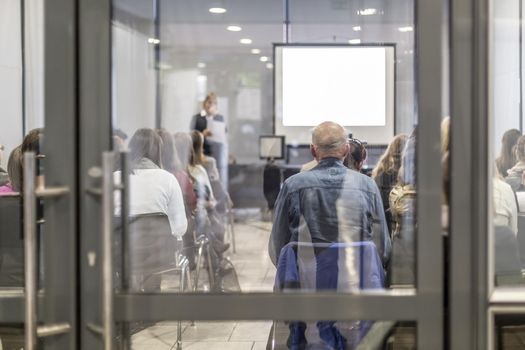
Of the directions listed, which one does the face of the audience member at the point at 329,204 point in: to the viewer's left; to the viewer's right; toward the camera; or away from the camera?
away from the camera

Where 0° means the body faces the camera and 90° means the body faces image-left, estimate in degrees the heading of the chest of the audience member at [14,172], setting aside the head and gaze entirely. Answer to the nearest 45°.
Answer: approximately 180°

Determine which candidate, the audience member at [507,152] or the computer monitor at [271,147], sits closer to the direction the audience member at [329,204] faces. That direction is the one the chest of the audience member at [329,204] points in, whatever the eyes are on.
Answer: the computer monitor

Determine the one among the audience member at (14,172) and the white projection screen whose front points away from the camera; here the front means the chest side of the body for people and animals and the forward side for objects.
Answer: the audience member

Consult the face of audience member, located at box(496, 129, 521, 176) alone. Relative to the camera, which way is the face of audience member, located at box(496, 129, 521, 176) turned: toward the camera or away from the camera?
away from the camera

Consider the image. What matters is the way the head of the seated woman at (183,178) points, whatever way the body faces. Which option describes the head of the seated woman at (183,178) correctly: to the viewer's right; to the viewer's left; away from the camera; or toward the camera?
away from the camera

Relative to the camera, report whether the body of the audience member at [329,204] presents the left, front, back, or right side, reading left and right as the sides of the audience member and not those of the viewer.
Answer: back

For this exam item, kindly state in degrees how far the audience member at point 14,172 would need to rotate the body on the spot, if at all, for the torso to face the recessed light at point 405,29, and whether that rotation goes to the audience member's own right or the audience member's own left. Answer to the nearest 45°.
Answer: approximately 90° to the audience member's own right

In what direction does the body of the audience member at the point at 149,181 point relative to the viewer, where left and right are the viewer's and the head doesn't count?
facing away from the viewer
